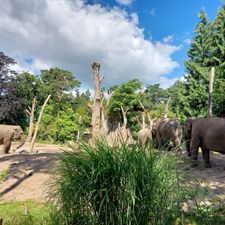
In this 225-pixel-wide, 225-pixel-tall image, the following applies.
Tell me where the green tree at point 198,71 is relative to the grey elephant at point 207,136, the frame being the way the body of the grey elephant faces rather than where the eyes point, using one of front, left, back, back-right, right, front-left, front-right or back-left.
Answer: right

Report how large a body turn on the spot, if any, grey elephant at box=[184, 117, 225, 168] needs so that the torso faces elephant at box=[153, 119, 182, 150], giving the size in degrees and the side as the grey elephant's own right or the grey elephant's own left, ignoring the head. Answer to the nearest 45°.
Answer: approximately 45° to the grey elephant's own right

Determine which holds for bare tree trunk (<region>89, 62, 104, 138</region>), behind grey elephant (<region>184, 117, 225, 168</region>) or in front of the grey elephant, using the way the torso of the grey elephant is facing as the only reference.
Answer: in front

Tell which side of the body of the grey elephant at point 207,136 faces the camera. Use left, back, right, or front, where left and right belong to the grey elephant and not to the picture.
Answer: left
